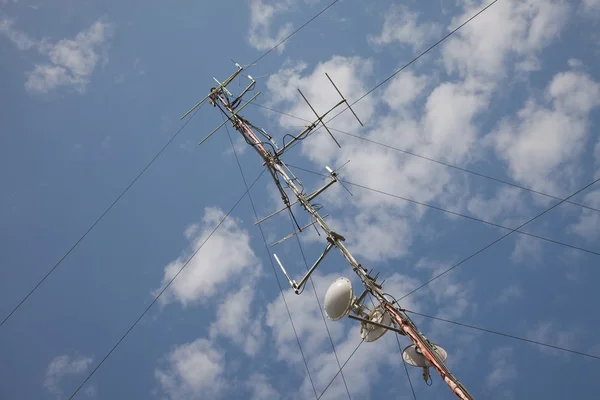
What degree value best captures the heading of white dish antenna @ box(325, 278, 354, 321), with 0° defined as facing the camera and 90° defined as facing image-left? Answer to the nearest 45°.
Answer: approximately 45°

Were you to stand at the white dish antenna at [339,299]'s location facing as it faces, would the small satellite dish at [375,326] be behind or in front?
behind
